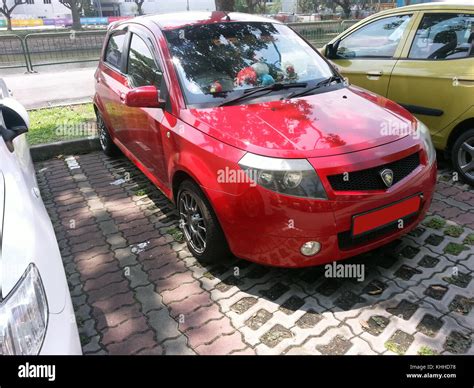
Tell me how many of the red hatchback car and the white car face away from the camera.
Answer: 0

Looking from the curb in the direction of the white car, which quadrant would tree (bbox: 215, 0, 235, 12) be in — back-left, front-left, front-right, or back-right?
back-left

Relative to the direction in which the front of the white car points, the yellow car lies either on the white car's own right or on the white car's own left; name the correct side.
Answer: on the white car's own left

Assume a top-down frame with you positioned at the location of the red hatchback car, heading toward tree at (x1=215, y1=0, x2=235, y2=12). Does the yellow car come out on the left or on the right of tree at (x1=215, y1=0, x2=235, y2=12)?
right

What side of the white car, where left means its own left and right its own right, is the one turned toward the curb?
back

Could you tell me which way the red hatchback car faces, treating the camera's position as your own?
facing the viewer and to the right of the viewer

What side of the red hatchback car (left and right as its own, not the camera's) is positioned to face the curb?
back

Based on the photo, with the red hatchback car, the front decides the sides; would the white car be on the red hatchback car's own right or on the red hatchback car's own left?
on the red hatchback car's own right

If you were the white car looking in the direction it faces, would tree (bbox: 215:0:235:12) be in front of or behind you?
behind

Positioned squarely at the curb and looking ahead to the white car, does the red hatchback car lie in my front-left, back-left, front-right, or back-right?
front-left

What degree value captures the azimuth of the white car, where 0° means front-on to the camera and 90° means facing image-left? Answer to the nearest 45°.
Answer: approximately 0°

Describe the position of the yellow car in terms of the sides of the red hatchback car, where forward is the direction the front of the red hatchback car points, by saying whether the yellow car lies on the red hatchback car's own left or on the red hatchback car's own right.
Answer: on the red hatchback car's own left

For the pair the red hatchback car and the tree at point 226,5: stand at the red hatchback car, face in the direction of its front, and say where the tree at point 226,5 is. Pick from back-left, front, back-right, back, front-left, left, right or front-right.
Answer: back-left
